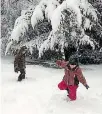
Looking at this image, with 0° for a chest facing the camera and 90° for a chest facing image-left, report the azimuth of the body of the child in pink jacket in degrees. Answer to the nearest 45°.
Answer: approximately 0°

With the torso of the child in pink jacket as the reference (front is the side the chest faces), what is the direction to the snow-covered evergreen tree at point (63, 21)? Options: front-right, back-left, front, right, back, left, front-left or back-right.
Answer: back
